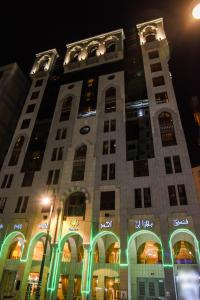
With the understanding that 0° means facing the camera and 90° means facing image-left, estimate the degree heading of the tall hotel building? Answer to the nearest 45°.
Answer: approximately 0°
